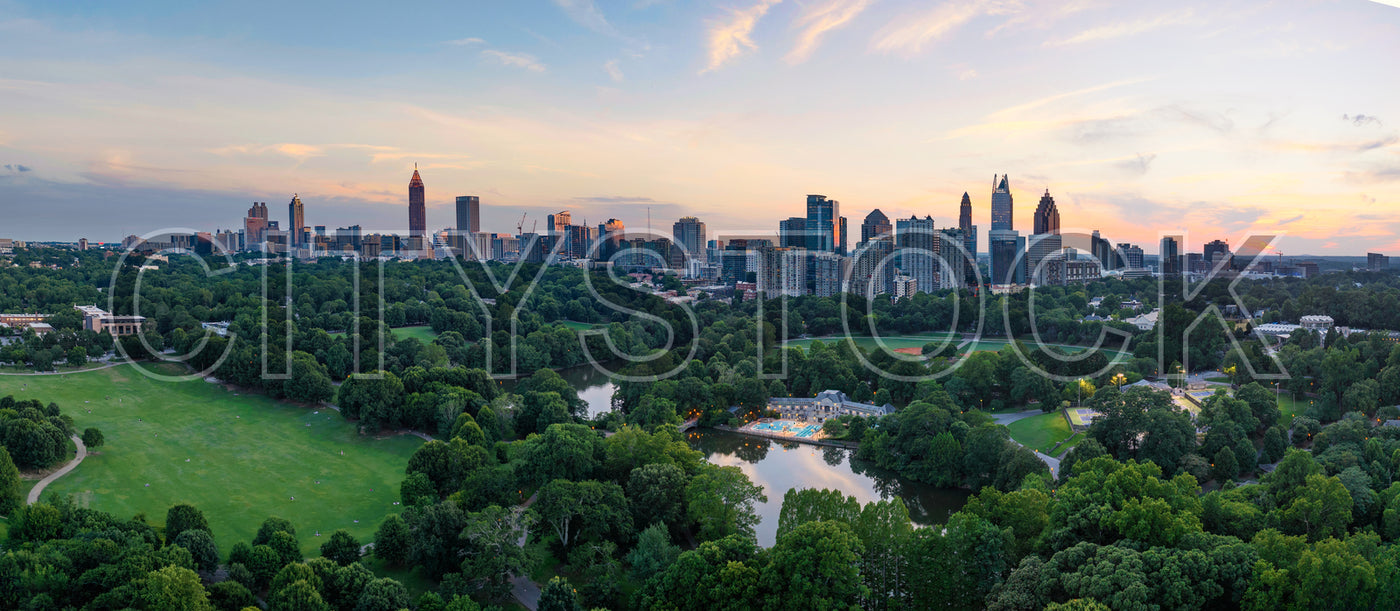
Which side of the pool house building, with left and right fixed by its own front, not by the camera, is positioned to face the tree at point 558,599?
front

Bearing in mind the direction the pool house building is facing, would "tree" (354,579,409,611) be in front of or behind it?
in front

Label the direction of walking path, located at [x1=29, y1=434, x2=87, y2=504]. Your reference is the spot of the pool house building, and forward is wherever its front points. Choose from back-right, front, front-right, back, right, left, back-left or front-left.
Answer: front-right

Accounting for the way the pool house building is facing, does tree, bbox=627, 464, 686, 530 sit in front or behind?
in front

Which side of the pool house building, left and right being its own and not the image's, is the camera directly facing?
front

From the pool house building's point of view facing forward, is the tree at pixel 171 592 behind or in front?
in front

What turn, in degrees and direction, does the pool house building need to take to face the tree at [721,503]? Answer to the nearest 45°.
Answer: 0° — it already faces it

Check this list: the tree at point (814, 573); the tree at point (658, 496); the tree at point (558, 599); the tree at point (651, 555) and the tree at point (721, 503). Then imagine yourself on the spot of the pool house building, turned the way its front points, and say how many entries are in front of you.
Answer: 5
